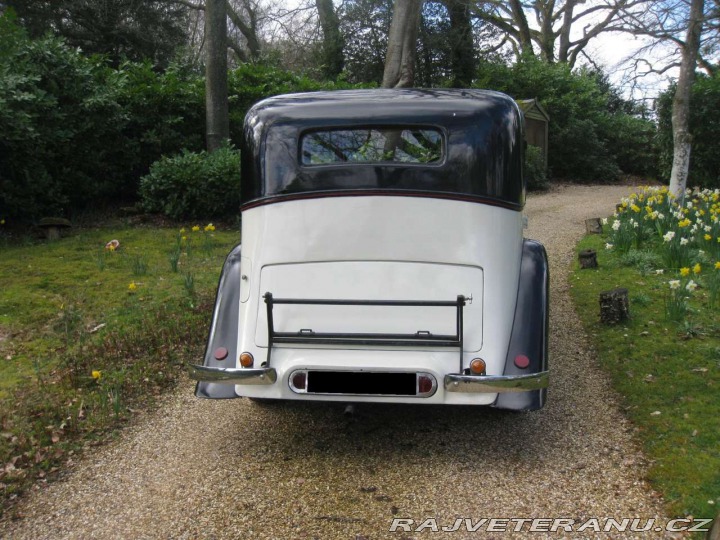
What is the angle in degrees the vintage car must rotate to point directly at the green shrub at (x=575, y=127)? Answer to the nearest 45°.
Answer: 0° — it already faces it

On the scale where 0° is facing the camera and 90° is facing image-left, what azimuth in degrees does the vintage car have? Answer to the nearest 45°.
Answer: approximately 180°

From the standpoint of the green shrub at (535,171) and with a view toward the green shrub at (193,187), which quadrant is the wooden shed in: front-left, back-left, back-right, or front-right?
back-right

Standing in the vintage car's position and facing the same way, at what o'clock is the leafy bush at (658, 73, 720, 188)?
The leafy bush is roughly at 1 o'clock from the vintage car.
